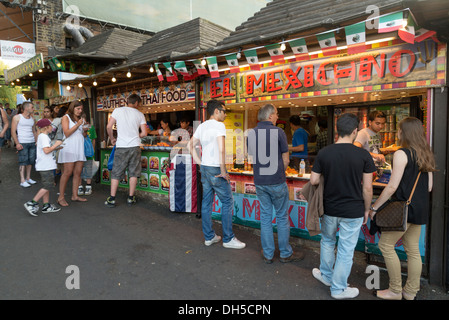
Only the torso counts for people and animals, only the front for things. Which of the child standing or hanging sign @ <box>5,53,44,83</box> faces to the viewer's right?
the child standing

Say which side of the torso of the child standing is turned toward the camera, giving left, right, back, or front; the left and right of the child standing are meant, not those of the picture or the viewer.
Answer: right

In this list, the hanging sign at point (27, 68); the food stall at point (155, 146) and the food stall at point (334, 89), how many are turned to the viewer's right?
0

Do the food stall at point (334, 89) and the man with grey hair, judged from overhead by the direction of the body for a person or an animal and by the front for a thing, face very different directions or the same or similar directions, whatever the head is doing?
very different directions

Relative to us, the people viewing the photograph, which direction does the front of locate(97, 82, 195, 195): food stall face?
facing the viewer and to the left of the viewer

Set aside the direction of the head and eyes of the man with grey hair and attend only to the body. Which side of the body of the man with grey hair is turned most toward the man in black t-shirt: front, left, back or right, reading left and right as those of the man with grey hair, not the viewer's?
right

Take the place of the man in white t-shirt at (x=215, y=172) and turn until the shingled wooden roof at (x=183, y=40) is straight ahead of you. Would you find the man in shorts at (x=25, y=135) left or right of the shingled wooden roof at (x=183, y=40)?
left

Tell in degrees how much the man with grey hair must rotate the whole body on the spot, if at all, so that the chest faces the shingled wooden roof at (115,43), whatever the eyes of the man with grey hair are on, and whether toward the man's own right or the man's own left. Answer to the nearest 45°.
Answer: approximately 90° to the man's own left

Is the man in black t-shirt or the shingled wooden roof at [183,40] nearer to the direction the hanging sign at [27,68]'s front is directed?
the man in black t-shirt

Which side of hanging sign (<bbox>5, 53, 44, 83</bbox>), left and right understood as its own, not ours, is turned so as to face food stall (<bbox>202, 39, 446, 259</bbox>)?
left

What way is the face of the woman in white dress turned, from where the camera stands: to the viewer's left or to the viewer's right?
to the viewer's right

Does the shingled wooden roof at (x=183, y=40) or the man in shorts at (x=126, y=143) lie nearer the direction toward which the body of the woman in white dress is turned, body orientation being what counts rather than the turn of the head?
the man in shorts

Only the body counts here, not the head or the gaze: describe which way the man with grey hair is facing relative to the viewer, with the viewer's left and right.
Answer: facing away from the viewer and to the right of the viewer

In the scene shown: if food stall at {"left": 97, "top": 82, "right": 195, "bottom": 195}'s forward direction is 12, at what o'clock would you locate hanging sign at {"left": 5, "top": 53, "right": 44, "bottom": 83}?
The hanging sign is roughly at 3 o'clock from the food stall.

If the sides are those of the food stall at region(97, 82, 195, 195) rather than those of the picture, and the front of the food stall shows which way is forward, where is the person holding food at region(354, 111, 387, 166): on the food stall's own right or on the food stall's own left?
on the food stall's own left

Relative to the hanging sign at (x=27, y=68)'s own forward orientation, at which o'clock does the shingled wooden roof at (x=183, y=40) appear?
The shingled wooden roof is roughly at 9 o'clock from the hanging sign.

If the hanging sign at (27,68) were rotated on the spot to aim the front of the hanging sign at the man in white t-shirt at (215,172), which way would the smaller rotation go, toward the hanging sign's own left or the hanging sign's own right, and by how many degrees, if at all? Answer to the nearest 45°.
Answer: approximately 45° to the hanging sign's own left
